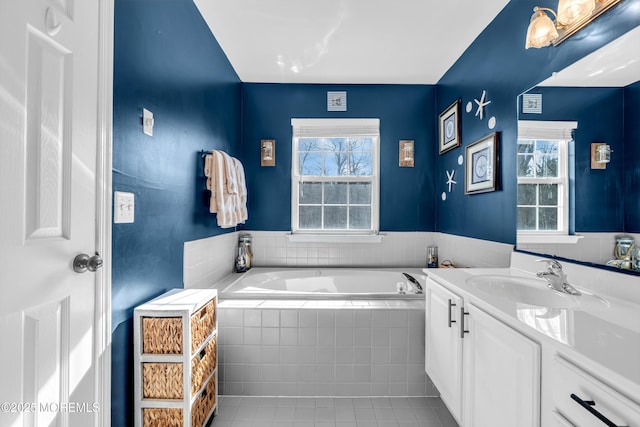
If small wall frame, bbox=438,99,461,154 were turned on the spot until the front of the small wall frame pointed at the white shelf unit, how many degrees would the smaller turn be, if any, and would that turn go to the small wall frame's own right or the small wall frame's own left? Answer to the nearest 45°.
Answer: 0° — it already faces it

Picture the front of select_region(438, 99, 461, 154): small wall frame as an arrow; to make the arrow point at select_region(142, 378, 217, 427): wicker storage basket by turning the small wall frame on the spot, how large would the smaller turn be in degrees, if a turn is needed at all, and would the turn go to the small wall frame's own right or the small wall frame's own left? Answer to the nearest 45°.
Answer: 0° — it already faces it

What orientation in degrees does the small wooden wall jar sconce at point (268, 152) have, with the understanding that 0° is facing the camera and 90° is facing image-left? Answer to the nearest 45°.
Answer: approximately 0°

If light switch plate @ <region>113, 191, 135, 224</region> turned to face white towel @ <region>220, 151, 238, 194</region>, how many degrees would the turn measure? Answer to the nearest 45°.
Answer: approximately 90° to its left

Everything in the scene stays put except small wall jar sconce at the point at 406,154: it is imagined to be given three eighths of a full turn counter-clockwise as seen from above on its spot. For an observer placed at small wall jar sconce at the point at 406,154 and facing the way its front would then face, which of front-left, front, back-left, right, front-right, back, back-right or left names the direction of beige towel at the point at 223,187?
back

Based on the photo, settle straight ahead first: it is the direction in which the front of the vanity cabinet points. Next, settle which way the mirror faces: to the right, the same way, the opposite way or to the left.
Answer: the same way

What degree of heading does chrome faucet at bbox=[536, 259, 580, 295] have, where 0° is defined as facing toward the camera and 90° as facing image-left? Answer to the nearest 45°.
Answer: approximately 45°

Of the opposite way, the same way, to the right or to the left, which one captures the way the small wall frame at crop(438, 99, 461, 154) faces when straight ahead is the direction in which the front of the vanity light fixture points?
the same way

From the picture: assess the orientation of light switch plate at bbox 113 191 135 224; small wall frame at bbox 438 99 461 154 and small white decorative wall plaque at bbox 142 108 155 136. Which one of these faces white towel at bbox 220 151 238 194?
the small wall frame

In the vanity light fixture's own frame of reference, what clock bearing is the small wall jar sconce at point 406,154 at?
The small wall jar sconce is roughly at 3 o'clock from the vanity light fixture.

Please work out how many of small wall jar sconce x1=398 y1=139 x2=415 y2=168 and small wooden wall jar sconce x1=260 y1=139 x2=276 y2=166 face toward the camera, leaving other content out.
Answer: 2

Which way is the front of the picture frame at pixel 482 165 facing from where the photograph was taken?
facing the viewer and to the left of the viewer

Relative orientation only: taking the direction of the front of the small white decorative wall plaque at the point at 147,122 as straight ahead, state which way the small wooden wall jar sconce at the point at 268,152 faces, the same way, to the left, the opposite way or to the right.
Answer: to the right

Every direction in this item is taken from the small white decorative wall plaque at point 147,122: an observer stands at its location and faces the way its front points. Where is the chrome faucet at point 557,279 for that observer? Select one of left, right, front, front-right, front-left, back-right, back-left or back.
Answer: front

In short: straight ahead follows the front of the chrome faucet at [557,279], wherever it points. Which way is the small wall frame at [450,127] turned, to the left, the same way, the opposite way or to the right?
the same way

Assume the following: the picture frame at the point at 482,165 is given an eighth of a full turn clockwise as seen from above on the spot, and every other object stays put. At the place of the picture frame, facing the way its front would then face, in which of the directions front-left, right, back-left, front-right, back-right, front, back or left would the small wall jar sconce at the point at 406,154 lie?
front-right

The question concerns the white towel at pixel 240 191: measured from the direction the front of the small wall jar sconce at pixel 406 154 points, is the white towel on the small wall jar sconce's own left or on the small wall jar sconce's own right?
on the small wall jar sconce's own right

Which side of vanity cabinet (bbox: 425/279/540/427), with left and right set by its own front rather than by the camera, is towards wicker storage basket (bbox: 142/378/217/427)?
front

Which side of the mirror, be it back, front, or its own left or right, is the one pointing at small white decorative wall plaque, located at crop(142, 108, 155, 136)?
front

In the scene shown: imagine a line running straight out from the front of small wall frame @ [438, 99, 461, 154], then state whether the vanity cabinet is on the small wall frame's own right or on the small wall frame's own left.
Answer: on the small wall frame's own left

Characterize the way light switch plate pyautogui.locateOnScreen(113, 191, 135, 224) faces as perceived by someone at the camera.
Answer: facing the viewer and to the right of the viewer

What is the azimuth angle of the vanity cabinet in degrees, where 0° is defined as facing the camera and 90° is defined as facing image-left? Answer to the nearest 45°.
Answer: approximately 45°
